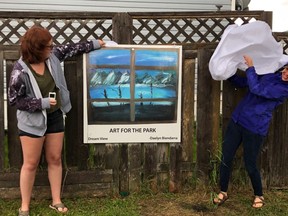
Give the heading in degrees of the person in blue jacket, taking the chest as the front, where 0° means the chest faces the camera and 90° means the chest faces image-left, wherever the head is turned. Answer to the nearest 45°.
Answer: approximately 45°

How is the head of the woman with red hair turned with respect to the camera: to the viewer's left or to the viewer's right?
to the viewer's right

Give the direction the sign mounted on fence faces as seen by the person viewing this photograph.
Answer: facing the viewer

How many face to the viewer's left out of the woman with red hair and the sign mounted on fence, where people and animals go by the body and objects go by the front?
0

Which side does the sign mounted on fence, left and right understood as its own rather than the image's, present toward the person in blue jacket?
left

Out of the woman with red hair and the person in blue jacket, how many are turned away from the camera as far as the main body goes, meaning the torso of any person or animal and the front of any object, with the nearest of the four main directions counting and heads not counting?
0

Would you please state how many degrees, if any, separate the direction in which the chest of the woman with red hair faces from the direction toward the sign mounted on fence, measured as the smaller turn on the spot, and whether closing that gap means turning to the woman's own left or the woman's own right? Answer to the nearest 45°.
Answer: approximately 45° to the woman's own left

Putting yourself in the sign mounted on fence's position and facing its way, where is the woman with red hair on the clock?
The woman with red hair is roughly at 2 o'clock from the sign mounted on fence.

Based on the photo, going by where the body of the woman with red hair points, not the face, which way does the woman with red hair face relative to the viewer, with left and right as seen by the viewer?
facing the viewer and to the right of the viewer

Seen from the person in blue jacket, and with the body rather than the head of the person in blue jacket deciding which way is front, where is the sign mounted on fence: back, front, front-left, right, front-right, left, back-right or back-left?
front-right
